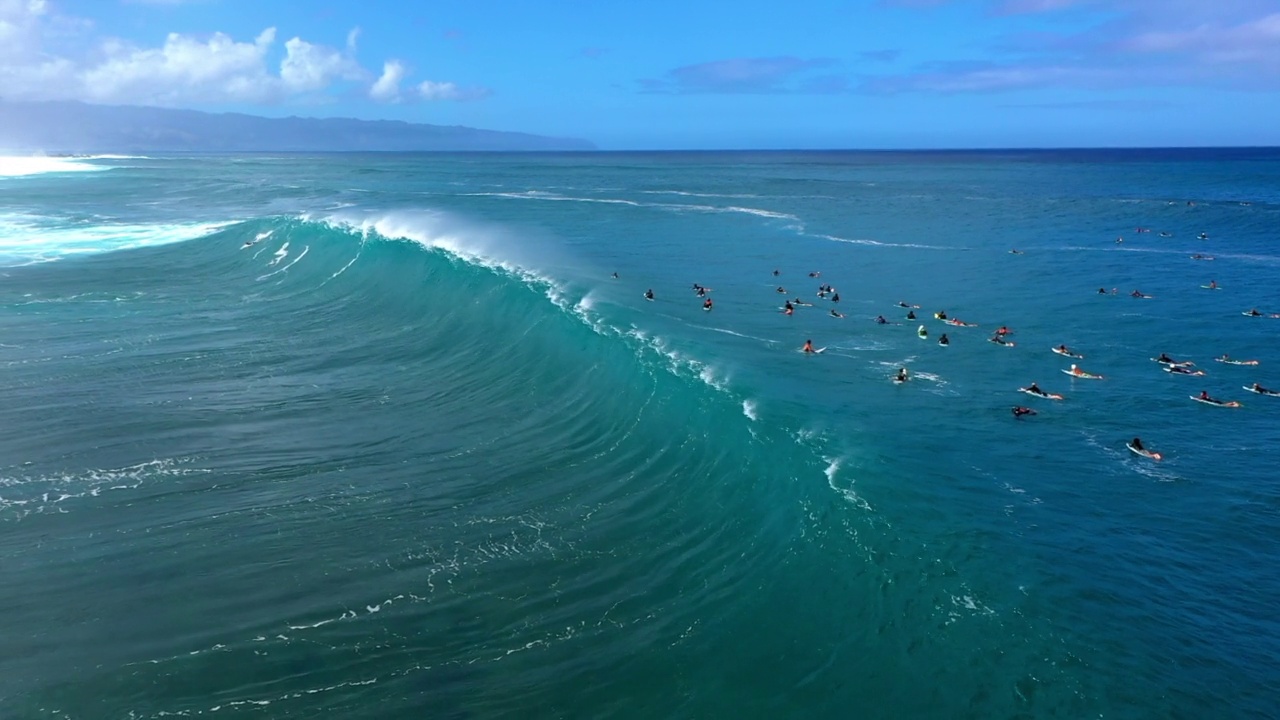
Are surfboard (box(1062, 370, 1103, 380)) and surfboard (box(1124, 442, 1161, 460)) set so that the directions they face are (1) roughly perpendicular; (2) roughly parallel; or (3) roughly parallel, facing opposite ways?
roughly parallel

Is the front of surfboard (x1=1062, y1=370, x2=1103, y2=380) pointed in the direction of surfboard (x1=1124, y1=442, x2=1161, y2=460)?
no

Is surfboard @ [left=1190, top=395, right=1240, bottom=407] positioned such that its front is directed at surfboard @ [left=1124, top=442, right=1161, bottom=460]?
no

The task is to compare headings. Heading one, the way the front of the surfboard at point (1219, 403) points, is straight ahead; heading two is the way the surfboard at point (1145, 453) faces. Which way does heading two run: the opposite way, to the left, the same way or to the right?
the same way

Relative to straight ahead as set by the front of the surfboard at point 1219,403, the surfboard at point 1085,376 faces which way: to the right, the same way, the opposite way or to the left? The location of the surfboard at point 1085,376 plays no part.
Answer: the same way
